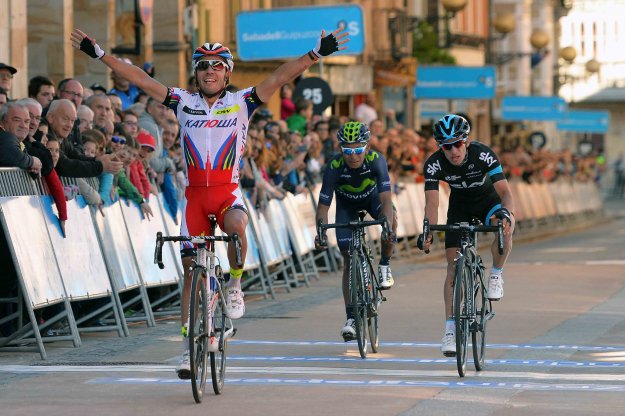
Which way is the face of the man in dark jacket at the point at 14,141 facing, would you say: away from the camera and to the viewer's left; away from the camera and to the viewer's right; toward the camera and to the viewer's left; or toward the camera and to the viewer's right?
toward the camera and to the viewer's right

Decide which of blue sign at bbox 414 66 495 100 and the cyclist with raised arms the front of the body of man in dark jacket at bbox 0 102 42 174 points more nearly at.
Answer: the cyclist with raised arms

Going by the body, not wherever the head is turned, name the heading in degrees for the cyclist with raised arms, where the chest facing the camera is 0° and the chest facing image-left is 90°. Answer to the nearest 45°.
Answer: approximately 0°

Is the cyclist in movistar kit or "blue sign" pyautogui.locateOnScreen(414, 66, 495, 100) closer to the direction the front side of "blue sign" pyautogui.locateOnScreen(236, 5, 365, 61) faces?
the cyclist in movistar kit

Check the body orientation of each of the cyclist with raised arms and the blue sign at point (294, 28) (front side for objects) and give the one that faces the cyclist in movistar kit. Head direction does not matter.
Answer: the blue sign

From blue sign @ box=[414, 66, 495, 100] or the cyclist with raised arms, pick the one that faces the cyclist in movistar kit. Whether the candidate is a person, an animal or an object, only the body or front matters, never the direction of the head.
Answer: the blue sign

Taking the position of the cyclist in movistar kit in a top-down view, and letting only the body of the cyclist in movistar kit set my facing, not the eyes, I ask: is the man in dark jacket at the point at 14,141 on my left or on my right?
on my right

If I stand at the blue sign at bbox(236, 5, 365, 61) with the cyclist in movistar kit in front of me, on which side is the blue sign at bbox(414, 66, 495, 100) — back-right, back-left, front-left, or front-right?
back-left

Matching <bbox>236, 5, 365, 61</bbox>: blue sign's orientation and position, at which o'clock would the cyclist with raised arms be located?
The cyclist with raised arms is roughly at 12 o'clock from the blue sign.

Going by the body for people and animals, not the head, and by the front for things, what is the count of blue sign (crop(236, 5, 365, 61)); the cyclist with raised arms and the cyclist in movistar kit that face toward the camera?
3

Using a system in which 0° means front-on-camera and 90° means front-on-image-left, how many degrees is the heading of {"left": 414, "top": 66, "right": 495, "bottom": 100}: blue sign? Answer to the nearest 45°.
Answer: approximately 0°

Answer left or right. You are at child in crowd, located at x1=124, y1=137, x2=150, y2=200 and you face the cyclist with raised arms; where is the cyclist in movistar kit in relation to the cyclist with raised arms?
left
